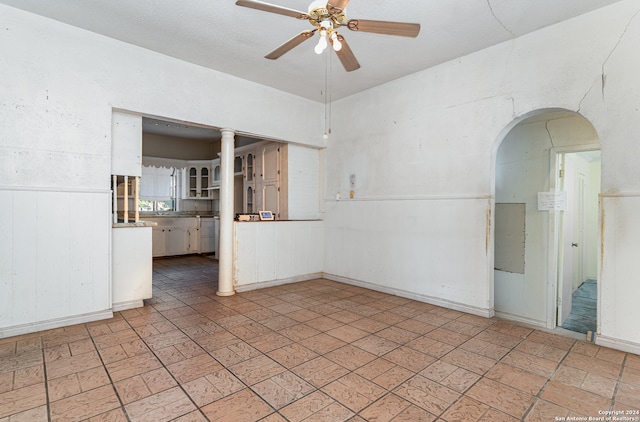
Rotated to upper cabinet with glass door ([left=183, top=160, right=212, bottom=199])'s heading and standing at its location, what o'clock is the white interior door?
The white interior door is roughly at 11 o'clock from the upper cabinet with glass door.

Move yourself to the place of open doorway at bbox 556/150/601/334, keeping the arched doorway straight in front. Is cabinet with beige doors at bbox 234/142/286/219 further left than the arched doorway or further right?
right

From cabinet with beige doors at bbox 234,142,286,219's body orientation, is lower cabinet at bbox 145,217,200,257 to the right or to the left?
on its right

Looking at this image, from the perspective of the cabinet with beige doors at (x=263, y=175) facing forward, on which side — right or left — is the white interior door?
on its left

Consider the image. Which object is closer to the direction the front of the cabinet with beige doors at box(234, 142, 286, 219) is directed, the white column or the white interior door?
the white column

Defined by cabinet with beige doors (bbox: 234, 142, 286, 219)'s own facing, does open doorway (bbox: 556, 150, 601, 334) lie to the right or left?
on its left

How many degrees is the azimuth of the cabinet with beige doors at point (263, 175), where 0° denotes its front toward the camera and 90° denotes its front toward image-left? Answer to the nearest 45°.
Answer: approximately 45°

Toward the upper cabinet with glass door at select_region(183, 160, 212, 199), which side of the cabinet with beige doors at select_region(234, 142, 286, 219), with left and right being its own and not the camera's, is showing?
right

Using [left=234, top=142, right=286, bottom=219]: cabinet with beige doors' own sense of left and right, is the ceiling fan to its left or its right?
on its left

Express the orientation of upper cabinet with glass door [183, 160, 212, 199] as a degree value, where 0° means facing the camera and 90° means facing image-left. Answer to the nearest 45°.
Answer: approximately 0°

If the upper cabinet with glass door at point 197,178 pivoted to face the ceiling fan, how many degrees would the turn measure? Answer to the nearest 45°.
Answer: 0° — it already faces it
